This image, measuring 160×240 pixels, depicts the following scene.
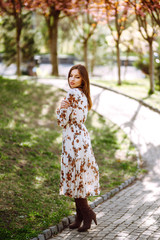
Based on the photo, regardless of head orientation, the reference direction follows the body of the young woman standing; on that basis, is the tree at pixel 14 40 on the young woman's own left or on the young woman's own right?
on the young woman's own right

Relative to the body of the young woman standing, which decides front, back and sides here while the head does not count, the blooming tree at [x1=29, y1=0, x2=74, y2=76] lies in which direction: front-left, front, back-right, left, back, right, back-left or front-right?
right
